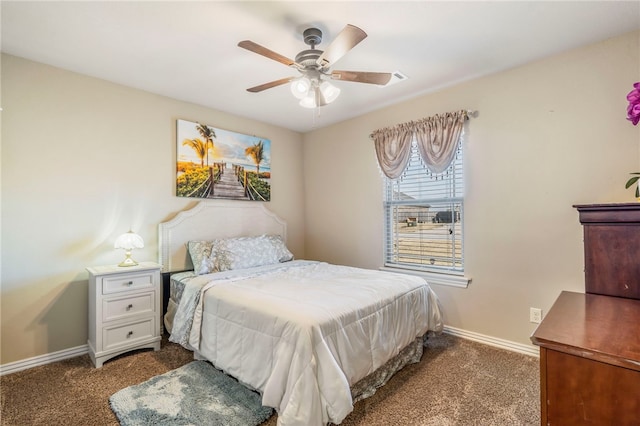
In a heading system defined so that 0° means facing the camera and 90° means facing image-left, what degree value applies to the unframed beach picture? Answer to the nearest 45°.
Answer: approximately 315°

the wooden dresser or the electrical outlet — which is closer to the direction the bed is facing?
the wooden dresser

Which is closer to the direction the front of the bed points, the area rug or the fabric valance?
the fabric valance

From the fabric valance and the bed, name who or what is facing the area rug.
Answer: the fabric valance

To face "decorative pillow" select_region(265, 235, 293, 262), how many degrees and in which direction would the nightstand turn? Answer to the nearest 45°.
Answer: approximately 45° to its left

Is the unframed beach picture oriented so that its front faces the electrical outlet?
yes
